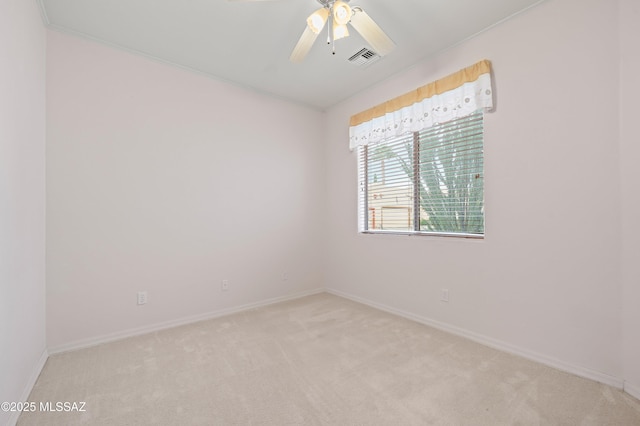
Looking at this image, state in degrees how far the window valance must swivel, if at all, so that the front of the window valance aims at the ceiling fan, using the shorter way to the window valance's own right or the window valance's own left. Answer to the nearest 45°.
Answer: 0° — it already faces it

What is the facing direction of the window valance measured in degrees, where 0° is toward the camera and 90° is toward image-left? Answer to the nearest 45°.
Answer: approximately 45°
